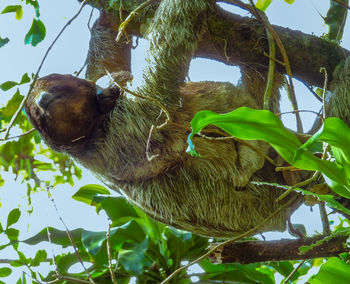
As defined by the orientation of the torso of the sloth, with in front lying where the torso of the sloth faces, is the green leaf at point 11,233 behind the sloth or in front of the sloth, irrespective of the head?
in front

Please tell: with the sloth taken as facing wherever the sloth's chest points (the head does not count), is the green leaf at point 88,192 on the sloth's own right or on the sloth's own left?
on the sloth's own right

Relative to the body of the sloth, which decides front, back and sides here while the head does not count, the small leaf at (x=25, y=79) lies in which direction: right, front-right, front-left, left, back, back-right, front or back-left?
front-right

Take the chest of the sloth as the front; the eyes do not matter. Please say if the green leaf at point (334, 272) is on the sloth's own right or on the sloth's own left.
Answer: on the sloth's own left

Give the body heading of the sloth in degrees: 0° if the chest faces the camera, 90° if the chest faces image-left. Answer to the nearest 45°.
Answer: approximately 90°
